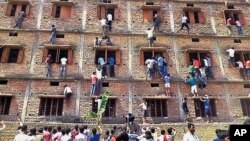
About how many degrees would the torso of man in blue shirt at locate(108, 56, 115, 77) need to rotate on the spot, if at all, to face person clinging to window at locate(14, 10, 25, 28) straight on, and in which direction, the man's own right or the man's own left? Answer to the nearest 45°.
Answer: approximately 90° to the man's own left

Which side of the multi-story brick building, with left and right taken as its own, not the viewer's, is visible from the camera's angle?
front

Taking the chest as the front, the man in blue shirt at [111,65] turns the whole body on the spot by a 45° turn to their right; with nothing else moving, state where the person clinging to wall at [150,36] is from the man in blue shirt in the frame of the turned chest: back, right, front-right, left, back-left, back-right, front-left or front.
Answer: front-right

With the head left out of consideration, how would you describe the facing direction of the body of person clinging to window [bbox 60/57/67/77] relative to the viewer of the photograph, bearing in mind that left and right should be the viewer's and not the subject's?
facing away from the viewer

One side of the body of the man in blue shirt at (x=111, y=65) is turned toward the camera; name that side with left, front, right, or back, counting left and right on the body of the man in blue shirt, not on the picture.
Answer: back

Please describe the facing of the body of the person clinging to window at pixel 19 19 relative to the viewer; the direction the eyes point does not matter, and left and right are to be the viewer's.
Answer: facing away from the viewer and to the right of the viewer

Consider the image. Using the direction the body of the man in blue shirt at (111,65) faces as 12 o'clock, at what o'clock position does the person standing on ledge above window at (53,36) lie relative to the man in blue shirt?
The person standing on ledge above window is roughly at 9 o'clock from the man in blue shirt.

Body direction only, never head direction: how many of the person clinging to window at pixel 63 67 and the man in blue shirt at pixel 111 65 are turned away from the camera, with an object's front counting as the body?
2

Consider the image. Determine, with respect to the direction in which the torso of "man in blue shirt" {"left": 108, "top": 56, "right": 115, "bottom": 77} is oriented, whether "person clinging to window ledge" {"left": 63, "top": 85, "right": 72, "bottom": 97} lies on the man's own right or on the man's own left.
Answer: on the man's own left
